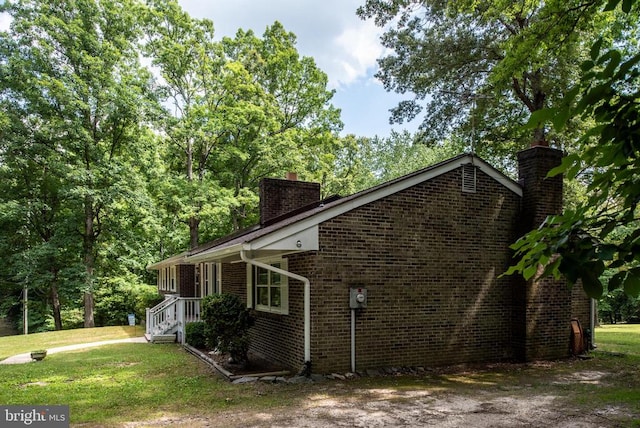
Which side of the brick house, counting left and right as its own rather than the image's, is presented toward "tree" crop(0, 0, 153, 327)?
right

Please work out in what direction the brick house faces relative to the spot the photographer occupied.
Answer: facing the viewer and to the left of the viewer

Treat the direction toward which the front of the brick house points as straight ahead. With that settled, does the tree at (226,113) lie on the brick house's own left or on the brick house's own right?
on the brick house's own right

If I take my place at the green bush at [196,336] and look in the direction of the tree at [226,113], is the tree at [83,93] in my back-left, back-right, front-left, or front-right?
front-left

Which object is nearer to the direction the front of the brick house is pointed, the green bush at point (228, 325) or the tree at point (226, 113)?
the green bush

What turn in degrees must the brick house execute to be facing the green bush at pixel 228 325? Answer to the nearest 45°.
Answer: approximately 45° to its right
